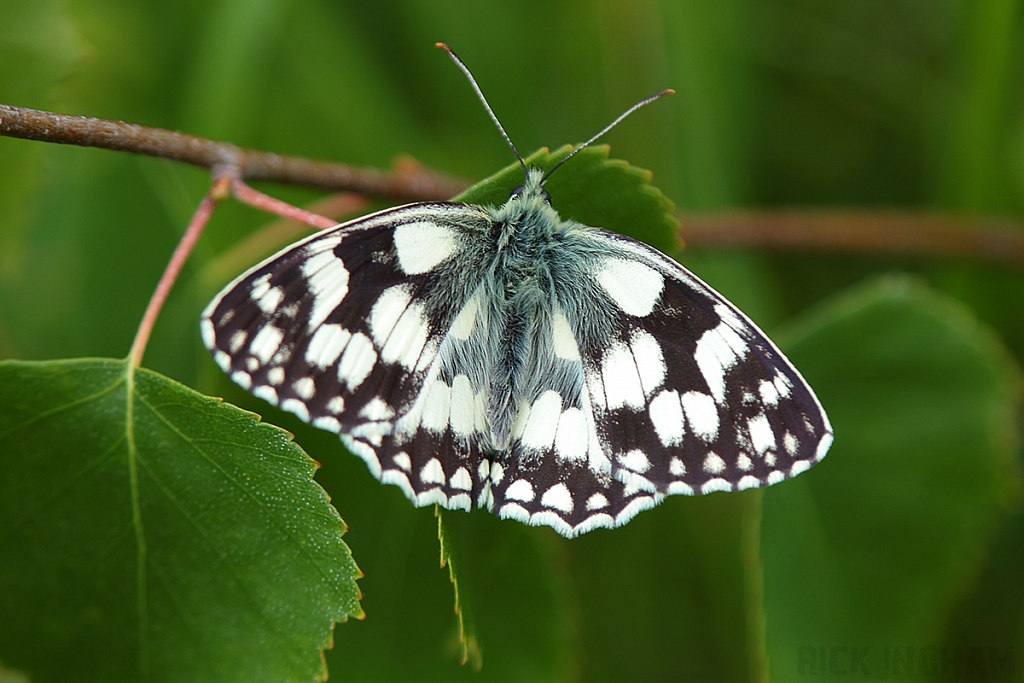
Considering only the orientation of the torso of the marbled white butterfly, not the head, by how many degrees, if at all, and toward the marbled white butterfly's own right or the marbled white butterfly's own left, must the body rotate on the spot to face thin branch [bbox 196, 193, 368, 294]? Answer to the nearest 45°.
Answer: approximately 45° to the marbled white butterfly's own left

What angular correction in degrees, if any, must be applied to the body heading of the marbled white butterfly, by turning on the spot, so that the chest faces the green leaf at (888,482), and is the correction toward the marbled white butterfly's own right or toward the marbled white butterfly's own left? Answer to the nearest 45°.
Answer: approximately 45° to the marbled white butterfly's own right

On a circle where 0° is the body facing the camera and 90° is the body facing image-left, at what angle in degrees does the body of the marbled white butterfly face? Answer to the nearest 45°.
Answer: approximately 180°
